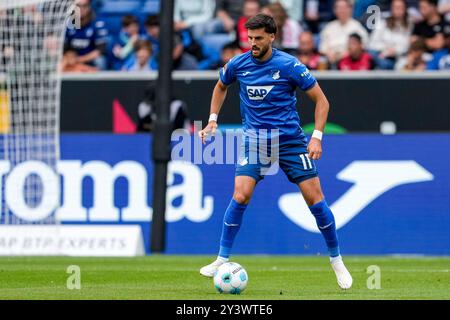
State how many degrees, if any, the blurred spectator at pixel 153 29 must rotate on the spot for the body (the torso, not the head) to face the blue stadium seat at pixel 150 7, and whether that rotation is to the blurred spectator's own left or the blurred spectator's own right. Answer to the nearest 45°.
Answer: approximately 180°

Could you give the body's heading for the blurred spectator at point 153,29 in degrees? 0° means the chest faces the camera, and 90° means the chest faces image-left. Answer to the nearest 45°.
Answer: approximately 0°

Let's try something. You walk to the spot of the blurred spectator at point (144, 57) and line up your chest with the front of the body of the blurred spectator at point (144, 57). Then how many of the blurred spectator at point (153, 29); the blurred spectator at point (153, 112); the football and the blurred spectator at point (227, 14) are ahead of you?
2

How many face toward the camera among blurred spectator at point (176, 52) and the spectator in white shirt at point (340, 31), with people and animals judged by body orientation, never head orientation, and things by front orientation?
2

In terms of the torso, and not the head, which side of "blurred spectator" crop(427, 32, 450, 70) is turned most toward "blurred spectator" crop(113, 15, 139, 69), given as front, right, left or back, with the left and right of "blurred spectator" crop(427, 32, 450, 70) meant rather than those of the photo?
right

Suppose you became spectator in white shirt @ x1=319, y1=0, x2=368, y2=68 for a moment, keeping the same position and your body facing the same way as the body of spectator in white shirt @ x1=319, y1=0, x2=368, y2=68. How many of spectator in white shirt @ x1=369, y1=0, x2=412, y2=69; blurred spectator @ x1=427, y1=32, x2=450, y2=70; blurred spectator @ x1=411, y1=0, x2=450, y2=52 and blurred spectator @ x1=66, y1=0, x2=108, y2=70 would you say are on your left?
3

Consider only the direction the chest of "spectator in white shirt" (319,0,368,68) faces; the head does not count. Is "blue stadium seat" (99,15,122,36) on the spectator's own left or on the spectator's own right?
on the spectator's own right
